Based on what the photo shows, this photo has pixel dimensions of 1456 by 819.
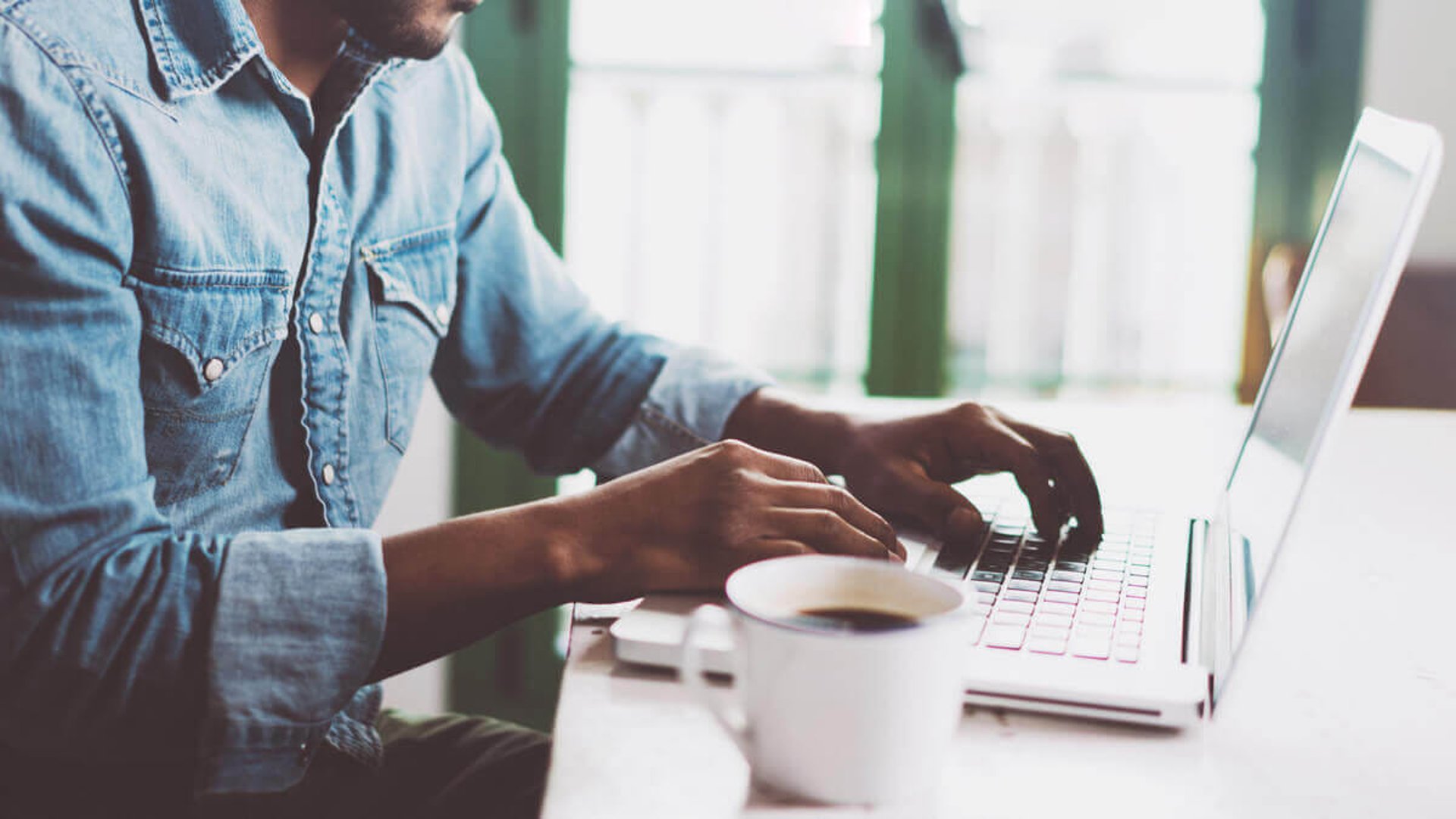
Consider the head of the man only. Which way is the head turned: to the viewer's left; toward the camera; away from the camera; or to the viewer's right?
to the viewer's right

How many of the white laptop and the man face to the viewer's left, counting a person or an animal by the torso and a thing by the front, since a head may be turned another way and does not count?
1

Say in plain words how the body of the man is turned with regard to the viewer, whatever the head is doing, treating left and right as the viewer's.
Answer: facing the viewer and to the right of the viewer

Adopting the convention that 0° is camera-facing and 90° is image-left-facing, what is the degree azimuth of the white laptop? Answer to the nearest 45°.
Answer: approximately 90°
